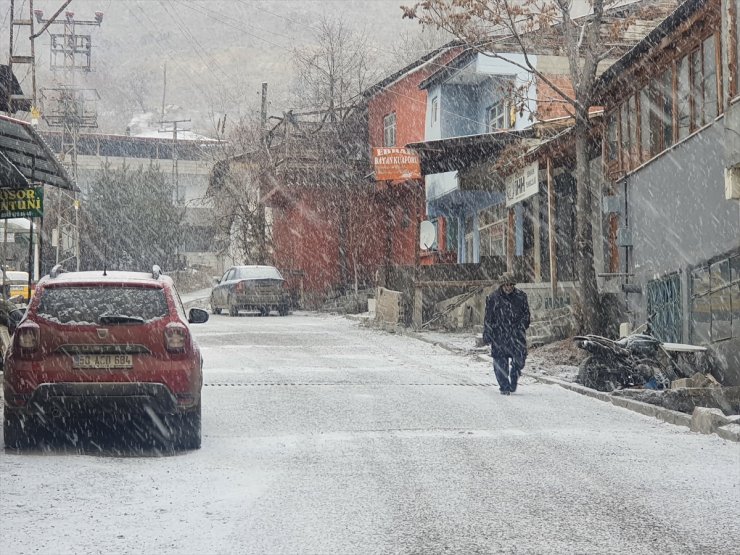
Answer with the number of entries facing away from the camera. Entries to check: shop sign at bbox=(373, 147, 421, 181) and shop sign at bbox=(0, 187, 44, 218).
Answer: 0

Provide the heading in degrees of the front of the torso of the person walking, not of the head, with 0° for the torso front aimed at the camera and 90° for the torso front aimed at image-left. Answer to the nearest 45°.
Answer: approximately 0°

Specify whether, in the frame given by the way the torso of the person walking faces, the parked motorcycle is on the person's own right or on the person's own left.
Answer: on the person's own left

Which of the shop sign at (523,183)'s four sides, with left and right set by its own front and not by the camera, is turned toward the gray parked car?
right

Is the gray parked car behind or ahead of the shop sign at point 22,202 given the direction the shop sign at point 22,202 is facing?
behind

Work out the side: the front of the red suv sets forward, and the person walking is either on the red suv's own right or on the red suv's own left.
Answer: on the red suv's own right

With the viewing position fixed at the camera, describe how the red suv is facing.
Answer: facing away from the viewer

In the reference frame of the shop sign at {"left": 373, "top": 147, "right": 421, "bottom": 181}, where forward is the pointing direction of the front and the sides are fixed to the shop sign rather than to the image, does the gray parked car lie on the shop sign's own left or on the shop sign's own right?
on the shop sign's own right

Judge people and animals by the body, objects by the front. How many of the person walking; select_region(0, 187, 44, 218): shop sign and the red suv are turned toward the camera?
2

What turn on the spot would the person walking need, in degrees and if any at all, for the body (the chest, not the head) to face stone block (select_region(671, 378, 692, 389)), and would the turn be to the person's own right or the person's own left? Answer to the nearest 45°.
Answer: approximately 90° to the person's own left
